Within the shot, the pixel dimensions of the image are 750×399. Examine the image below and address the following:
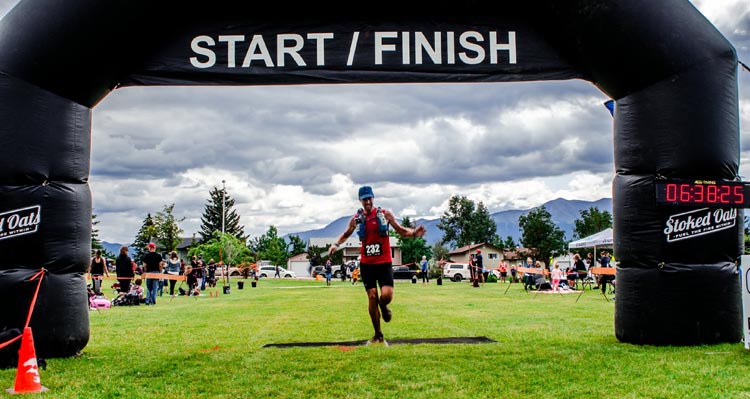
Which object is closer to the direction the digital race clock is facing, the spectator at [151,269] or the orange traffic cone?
the orange traffic cone

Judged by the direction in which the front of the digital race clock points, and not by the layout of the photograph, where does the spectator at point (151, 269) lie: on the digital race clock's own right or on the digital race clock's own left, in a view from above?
on the digital race clock's own right

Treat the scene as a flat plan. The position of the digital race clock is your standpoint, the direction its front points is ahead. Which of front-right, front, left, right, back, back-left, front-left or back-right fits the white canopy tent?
back

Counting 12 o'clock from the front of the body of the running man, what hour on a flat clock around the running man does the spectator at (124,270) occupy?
The spectator is roughly at 5 o'clock from the running man.

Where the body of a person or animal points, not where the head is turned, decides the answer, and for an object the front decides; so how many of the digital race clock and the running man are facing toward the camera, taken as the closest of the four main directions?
2

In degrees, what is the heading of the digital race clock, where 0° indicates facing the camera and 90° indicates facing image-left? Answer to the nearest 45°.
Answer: approximately 0°

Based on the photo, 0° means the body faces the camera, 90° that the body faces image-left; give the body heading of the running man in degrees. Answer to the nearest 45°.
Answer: approximately 0°

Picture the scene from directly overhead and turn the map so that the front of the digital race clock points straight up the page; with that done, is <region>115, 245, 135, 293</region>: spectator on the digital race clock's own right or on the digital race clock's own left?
on the digital race clock's own right
